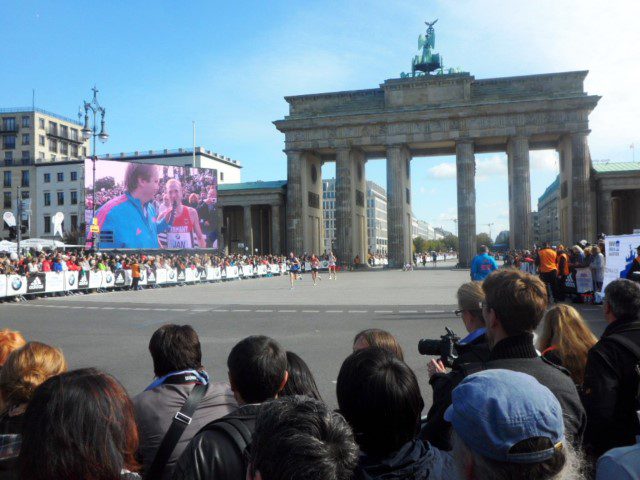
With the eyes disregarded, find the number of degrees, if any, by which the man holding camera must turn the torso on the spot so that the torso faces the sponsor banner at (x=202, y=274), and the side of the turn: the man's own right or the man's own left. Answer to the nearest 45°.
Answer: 0° — they already face it

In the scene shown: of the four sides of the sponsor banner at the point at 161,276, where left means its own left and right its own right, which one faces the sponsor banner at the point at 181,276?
left

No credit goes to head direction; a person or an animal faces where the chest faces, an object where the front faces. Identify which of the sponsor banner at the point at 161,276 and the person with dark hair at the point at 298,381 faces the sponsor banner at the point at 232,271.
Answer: the person with dark hair

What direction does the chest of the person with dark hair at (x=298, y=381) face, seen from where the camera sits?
away from the camera

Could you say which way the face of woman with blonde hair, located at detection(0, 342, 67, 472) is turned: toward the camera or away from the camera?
away from the camera

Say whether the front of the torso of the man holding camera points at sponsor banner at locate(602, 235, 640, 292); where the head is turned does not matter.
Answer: no

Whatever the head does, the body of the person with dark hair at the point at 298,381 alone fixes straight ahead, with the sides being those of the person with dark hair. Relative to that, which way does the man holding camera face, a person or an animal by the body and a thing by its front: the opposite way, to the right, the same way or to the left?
the same way

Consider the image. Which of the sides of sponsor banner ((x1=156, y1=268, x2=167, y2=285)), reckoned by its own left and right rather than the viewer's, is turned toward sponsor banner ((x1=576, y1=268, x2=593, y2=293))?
front

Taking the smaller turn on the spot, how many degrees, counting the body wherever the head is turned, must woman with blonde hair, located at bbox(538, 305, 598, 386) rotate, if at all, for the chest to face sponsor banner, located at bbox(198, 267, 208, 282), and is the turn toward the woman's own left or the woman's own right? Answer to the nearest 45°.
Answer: approximately 45° to the woman's own left

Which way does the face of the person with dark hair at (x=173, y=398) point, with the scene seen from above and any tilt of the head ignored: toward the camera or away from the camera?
away from the camera

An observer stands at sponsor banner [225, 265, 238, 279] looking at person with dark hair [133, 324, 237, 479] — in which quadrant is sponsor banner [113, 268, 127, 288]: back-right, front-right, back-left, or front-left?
front-right

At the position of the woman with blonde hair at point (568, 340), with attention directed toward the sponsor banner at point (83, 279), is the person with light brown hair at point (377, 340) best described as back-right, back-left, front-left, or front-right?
front-left

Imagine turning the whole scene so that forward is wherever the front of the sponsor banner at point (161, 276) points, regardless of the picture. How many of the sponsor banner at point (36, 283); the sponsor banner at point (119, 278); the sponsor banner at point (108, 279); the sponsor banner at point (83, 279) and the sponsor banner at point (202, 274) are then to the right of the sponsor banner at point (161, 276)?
4

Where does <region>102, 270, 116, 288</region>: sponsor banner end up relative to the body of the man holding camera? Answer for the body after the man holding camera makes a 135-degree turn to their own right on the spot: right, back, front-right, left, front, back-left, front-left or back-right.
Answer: back-left

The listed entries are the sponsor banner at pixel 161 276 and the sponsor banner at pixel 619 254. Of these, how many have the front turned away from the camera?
0

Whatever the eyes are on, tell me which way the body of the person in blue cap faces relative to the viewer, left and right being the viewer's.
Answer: facing away from the viewer and to the left of the viewer

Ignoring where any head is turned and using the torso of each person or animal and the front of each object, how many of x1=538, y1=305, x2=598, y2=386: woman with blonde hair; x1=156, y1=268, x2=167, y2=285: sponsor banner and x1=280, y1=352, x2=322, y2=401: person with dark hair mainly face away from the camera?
2

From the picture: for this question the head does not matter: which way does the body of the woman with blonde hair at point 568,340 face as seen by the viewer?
away from the camera

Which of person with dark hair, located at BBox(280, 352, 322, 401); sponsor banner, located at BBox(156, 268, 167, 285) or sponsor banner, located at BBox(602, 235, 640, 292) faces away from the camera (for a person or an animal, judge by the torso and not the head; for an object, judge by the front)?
the person with dark hair

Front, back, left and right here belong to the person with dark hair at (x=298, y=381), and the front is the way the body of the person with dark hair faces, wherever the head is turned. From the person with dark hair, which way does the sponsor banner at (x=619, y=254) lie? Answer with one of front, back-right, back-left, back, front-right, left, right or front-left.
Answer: front-right

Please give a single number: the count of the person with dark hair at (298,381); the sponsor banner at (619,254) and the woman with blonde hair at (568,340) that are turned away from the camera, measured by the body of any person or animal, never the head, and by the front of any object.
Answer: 2

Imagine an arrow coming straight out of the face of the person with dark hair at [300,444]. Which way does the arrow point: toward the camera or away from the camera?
away from the camera
